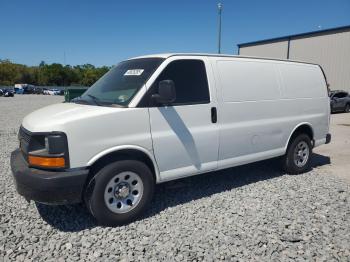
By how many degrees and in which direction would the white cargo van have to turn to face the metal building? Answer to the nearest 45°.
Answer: approximately 180°

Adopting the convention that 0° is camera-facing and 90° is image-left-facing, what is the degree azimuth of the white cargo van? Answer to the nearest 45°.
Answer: approximately 45°
